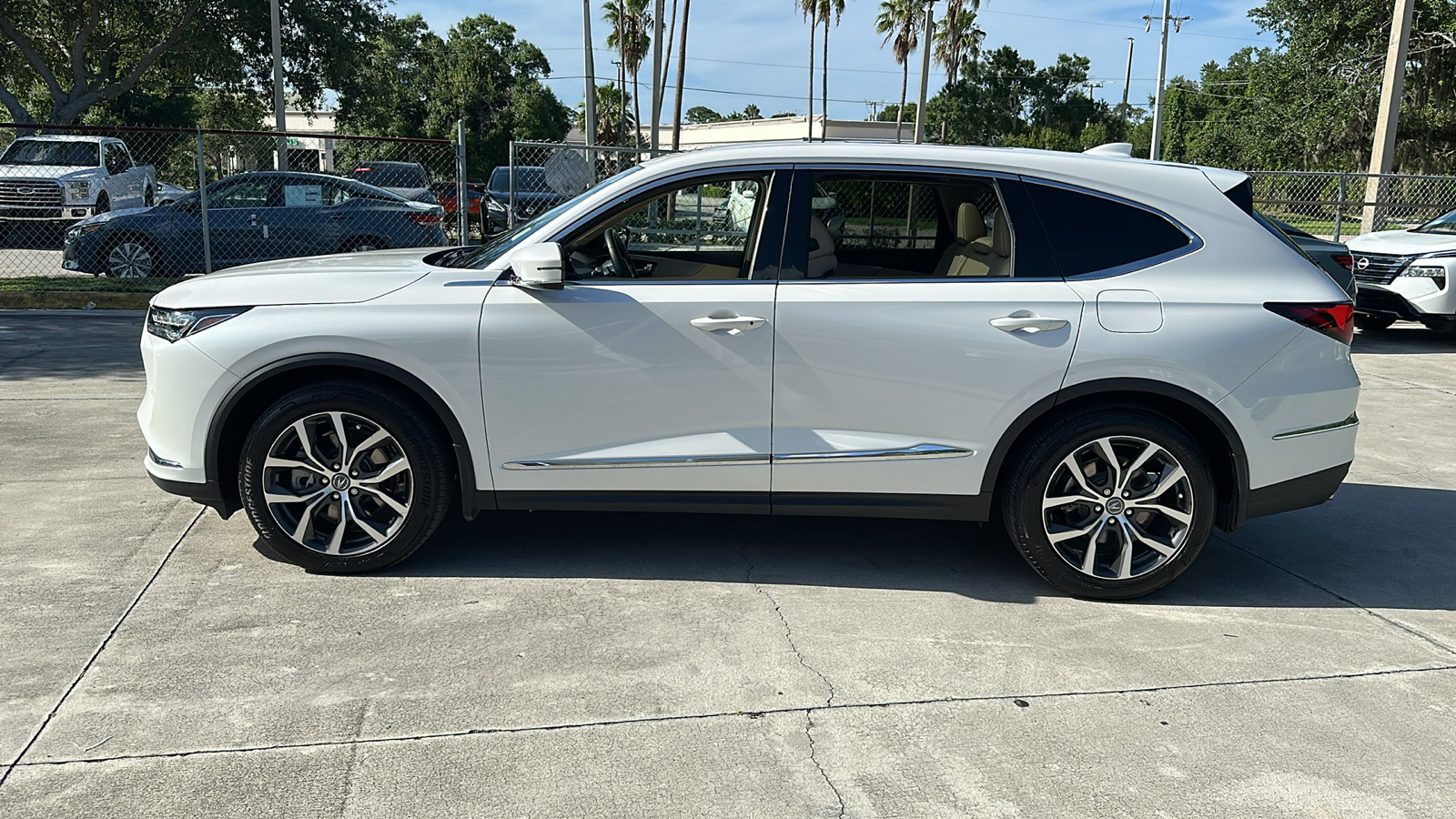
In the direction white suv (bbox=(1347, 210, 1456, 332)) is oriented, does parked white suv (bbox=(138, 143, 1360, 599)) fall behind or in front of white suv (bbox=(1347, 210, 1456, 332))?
in front

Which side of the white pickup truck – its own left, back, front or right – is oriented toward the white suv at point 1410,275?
left

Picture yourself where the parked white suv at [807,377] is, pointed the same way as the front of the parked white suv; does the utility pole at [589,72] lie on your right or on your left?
on your right

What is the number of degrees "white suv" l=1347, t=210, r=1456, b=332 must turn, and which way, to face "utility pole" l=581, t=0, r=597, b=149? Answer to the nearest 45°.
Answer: approximately 90° to its right

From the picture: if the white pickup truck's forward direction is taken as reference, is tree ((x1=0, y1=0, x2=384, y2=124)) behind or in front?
behind

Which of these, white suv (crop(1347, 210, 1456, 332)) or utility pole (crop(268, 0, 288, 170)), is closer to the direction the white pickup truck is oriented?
the white suv

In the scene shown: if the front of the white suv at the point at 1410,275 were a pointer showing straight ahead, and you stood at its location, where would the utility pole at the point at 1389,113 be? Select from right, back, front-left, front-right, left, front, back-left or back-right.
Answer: back-right

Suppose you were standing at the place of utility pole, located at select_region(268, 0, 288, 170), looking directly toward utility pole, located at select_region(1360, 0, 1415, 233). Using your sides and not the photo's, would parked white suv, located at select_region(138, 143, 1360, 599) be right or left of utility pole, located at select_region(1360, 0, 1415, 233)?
right

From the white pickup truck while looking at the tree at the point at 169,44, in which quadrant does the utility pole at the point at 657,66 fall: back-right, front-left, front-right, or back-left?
front-right

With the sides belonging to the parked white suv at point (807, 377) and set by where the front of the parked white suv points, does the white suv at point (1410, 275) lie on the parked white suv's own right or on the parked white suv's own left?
on the parked white suv's own right

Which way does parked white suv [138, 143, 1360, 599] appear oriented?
to the viewer's left

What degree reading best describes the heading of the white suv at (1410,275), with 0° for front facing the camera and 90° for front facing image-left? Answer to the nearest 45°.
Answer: approximately 45°

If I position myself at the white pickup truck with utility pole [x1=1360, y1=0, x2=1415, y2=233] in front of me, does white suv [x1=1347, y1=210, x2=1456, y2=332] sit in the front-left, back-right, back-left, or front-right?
front-right

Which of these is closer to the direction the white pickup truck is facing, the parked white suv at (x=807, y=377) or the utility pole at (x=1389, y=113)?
the parked white suv
